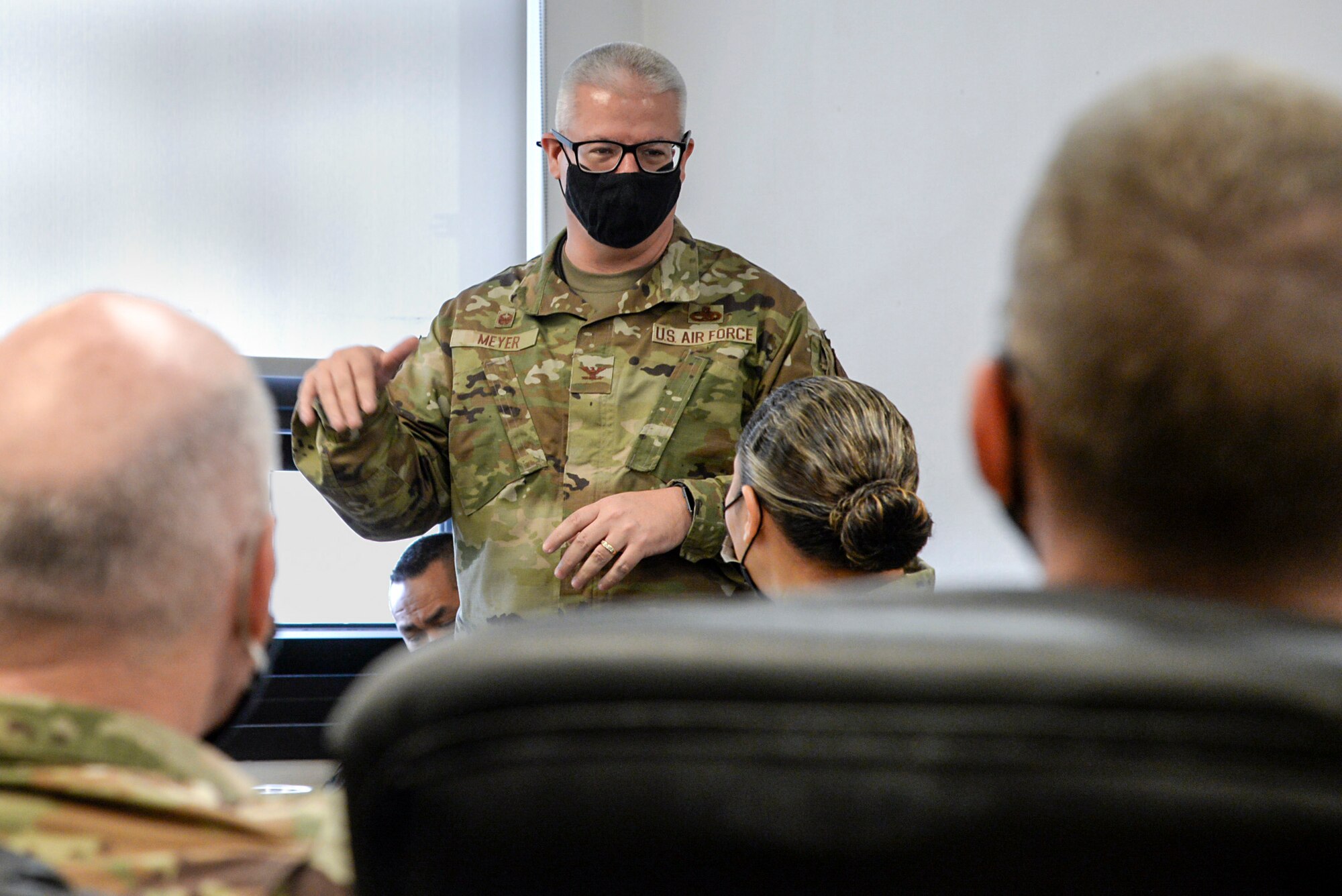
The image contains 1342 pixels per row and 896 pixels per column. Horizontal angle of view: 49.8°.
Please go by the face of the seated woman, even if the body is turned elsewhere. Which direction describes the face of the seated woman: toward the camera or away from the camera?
away from the camera

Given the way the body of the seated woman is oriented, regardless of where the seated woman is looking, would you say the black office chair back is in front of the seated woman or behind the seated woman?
behind

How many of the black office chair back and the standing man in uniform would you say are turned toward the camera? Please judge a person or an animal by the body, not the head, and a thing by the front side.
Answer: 1

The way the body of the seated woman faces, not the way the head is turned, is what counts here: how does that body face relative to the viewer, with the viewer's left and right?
facing away from the viewer and to the left of the viewer

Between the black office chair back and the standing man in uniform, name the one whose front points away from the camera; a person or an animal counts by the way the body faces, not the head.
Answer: the black office chair back

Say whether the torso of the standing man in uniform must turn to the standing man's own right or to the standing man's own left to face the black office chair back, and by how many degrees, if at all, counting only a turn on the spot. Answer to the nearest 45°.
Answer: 0° — they already face it

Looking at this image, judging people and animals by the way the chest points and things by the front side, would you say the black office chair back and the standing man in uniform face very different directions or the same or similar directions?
very different directions

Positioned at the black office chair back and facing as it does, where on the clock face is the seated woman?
The seated woman is roughly at 12 o'clock from the black office chair back.

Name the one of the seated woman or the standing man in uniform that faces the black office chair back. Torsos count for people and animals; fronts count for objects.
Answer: the standing man in uniform

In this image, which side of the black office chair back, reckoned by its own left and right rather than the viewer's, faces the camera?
back

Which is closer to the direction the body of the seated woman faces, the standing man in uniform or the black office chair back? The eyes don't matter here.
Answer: the standing man in uniform

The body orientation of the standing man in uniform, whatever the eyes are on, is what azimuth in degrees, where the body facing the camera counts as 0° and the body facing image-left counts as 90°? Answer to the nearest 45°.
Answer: approximately 0°
